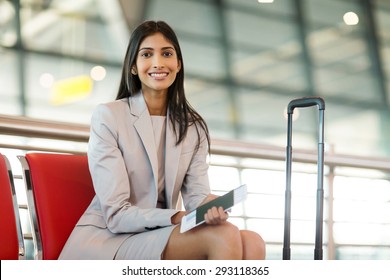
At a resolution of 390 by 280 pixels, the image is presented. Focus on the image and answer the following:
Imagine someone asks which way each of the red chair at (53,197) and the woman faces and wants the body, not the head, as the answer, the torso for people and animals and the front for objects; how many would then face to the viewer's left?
0

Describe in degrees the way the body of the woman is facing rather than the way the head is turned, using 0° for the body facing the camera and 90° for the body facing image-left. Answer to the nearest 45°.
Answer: approximately 315°

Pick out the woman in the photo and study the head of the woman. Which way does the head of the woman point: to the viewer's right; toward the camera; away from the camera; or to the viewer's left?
toward the camera

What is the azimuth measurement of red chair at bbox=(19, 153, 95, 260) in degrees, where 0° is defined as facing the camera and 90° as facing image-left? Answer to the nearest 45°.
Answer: approximately 315°

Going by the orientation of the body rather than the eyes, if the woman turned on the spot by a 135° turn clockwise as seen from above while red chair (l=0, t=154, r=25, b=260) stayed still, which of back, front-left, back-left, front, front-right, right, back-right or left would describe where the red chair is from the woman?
front

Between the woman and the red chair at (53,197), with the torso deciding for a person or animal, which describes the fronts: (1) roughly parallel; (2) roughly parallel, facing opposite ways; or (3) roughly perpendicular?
roughly parallel
